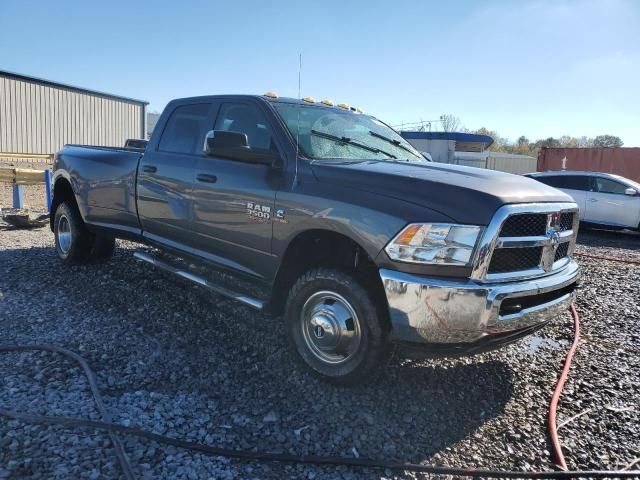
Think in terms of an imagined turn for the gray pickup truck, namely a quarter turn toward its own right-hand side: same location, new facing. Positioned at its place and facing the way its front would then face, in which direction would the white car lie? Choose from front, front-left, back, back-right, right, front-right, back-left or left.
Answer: back

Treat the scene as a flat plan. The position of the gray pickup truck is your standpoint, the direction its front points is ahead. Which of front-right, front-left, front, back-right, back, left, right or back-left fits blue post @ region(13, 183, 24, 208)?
back

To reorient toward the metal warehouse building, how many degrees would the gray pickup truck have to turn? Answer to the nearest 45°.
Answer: approximately 180°

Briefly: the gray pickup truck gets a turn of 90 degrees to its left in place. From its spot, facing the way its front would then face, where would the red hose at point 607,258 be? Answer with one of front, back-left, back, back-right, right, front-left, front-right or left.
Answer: front

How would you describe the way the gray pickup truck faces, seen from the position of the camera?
facing the viewer and to the right of the viewer
